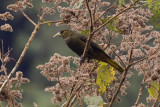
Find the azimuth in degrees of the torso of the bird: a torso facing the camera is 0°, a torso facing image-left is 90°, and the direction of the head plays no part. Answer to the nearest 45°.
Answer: approximately 90°

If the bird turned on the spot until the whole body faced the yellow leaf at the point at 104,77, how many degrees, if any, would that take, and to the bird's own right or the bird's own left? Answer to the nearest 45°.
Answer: approximately 180°

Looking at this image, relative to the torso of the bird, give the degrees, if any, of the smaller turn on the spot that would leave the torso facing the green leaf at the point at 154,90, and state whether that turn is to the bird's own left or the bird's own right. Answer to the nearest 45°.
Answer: approximately 135° to the bird's own left
